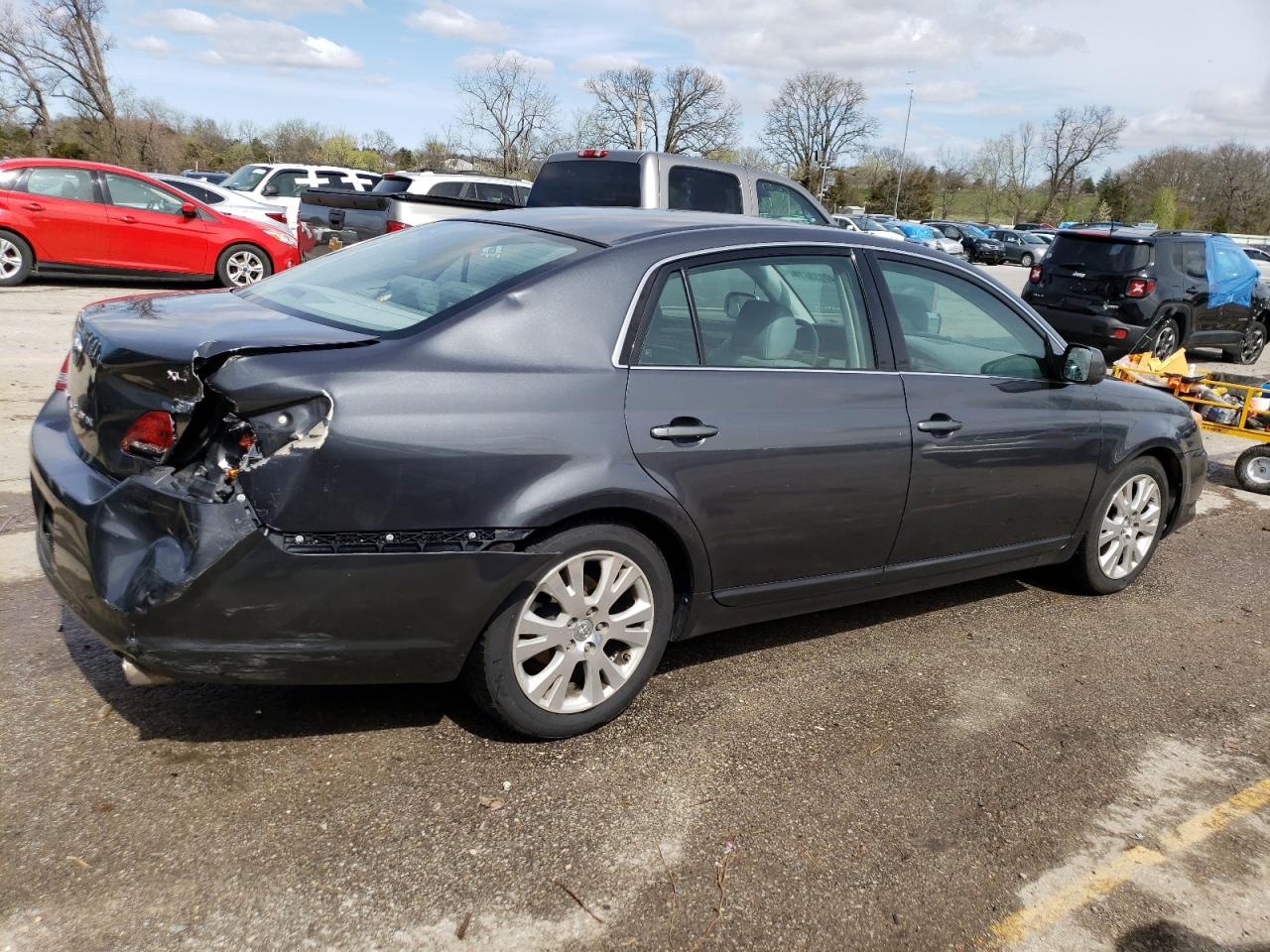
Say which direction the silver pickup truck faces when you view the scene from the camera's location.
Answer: facing away from the viewer and to the right of the viewer

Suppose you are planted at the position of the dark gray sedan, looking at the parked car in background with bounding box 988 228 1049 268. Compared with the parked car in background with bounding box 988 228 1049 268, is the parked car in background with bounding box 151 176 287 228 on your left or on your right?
left

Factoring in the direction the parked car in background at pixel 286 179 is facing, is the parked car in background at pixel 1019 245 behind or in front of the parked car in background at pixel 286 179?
behind

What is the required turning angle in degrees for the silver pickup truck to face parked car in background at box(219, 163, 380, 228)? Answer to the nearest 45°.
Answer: approximately 90° to its left

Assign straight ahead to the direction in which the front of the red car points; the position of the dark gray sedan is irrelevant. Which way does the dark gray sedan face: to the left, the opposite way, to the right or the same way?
the same way

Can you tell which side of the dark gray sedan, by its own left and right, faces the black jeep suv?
front

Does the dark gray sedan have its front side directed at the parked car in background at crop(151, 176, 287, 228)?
no

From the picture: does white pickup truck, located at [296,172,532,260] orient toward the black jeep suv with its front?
no

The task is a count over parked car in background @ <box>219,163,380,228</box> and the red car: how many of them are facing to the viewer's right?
1

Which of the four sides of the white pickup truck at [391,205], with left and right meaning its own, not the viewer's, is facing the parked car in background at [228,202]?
left

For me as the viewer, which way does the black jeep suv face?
facing away from the viewer and to the right of the viewer

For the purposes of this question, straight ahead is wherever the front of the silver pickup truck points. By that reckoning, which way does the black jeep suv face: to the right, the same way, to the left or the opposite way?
the same way

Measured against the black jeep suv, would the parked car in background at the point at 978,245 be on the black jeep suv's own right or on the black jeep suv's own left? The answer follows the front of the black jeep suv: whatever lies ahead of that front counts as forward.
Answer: on the black jeep suv's own left
